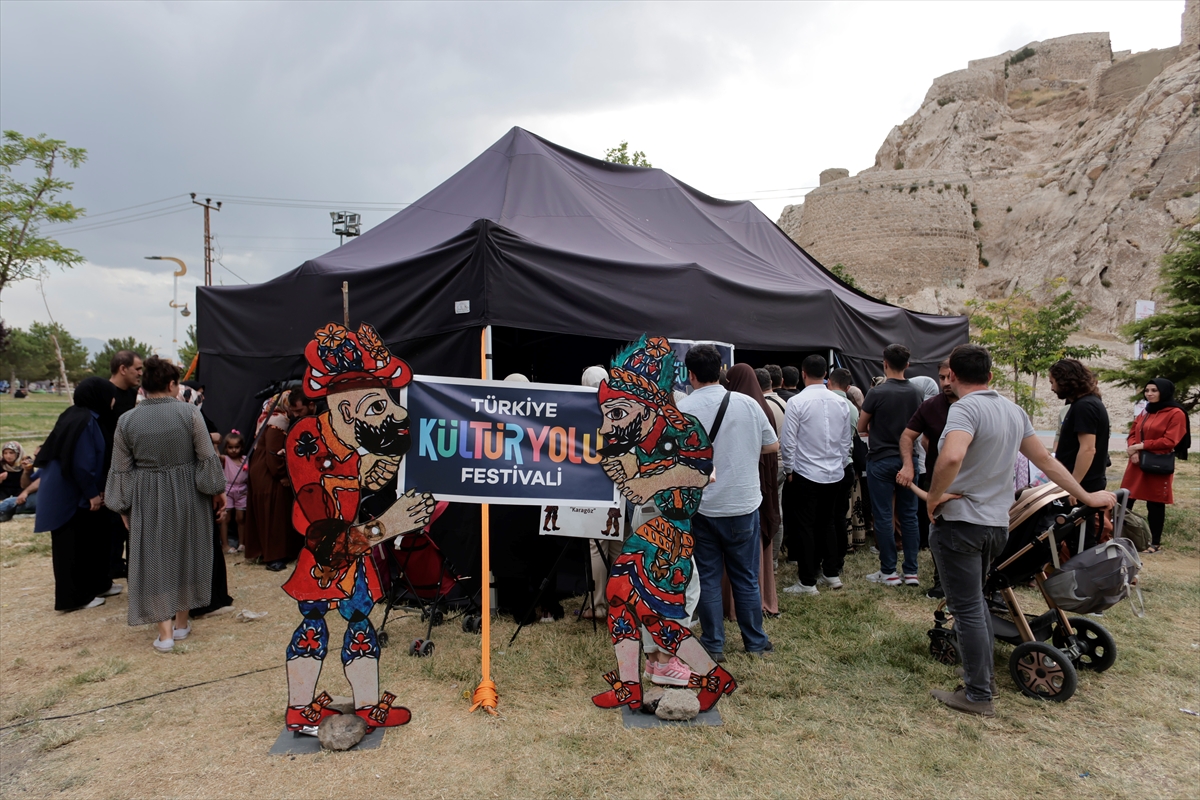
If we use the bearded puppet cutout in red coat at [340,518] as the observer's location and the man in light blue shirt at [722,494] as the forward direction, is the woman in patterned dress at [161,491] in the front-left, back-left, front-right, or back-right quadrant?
back-left

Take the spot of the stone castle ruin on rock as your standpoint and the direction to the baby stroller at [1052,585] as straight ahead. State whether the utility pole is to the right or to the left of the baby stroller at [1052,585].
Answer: right

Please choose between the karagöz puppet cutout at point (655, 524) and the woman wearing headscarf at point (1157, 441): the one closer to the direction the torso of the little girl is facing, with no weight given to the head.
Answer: the karagöz puppet cutout

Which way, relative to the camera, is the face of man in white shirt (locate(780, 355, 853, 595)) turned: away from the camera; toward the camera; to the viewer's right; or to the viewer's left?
away from the camera

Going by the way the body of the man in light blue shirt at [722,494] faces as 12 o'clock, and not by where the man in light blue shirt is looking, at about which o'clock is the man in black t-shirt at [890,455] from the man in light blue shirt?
The man in black t-shirt is roughly at 1 o'clock from the man in light blue shirt.

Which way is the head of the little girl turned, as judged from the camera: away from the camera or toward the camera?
toward the camera

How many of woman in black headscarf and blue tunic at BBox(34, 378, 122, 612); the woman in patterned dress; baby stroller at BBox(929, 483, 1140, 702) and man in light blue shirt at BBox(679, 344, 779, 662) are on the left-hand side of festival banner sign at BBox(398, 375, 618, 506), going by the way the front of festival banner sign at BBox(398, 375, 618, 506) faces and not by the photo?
2

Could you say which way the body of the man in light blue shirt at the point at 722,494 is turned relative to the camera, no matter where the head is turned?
away from the camera

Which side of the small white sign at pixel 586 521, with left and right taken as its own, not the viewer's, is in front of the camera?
front

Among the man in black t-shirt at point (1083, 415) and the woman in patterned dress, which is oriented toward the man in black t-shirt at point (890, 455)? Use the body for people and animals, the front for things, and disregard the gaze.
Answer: the man in black t-shirt at point (1083, 415)

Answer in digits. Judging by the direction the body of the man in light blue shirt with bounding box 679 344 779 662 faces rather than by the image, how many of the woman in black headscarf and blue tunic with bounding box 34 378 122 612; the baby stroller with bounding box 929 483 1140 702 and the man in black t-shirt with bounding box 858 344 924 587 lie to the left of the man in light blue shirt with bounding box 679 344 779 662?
1

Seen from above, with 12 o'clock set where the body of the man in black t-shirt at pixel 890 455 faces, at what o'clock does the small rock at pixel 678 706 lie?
The small rock is roughly at 8 o'clock from the man in black t-shirt.

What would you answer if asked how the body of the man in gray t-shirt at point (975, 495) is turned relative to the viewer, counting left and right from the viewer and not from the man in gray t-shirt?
facing away from the viewer and to the left of the viewer

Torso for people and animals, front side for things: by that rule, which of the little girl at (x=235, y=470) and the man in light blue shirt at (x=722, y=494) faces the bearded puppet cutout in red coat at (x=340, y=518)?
the little girl

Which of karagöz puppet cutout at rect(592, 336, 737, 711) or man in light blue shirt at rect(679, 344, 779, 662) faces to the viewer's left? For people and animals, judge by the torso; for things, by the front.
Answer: the karagöz puppet cutout

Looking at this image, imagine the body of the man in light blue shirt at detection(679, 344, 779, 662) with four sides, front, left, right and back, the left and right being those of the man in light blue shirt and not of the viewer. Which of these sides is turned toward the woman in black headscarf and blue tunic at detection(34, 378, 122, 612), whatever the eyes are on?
left
